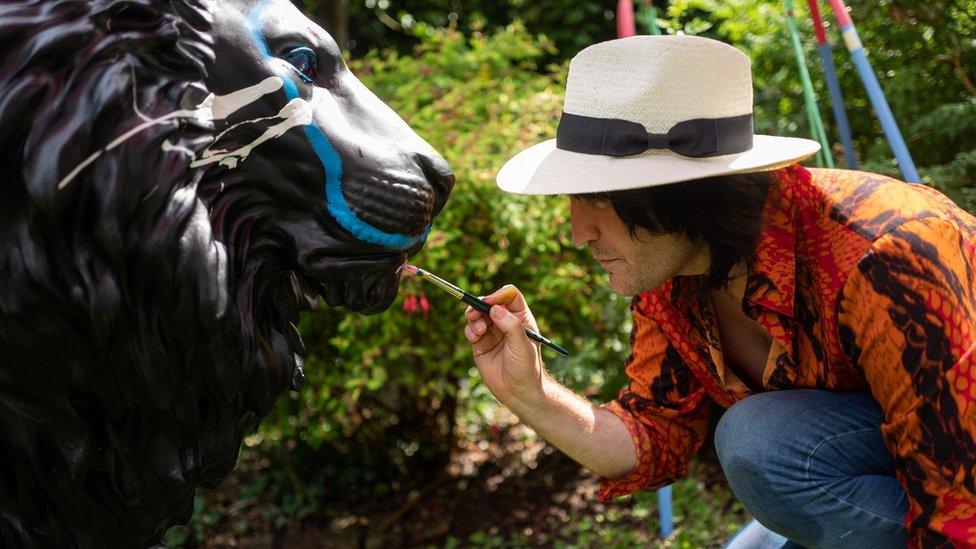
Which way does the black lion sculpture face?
to the viewer's right

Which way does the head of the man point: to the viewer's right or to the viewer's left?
to the viewer's left

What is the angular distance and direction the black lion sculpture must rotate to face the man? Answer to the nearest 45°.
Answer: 0° — it already faces them
